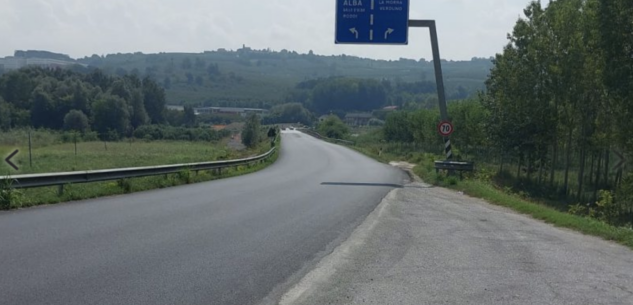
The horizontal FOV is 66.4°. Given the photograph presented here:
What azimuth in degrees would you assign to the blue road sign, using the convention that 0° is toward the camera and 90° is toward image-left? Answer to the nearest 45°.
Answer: approximately 0°

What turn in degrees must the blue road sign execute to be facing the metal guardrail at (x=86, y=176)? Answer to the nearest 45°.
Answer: approximately 45° to its right
